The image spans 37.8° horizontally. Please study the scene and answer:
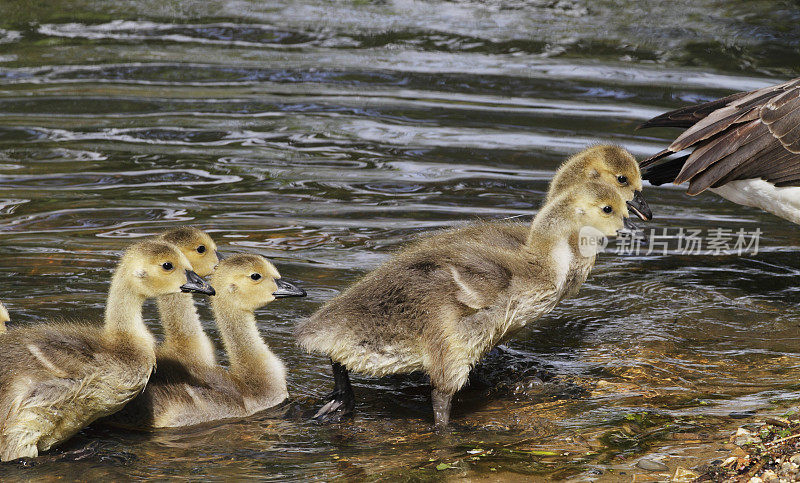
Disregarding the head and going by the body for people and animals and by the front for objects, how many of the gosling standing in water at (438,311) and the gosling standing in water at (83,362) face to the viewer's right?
2

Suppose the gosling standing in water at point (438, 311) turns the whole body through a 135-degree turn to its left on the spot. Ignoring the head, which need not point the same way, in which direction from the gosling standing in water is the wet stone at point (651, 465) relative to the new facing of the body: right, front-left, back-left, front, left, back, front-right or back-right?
back

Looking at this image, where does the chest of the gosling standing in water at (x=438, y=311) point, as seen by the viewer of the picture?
to the viewer's right

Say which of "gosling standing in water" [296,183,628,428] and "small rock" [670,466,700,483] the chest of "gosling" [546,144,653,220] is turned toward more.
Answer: the small rock

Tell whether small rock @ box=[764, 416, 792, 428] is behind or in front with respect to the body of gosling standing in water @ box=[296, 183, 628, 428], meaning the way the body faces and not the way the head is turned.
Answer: in front

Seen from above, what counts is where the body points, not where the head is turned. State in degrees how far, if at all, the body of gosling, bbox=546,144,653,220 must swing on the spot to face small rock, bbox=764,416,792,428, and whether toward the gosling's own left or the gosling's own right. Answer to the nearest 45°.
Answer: approximately 45° to the gosling's own right

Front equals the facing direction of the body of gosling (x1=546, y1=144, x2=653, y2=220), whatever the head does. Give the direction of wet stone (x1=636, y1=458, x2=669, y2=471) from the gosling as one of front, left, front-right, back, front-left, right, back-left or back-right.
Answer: right

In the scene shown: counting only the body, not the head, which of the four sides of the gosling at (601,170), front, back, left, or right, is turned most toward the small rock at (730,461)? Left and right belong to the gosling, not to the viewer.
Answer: right

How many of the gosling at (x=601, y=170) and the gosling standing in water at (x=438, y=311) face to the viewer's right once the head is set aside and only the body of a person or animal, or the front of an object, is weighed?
2

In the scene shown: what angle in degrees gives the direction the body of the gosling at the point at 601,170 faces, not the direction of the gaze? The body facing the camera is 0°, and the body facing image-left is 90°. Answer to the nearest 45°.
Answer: approximately 270°

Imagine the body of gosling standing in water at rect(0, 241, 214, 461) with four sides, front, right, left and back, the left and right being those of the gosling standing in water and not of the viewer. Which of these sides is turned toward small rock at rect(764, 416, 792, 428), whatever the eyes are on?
front

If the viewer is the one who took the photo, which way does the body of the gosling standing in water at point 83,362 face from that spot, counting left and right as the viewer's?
facing to the right of the viewer

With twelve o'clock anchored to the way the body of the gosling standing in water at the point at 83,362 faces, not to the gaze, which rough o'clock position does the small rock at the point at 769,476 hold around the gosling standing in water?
The small rock is roughly at 1 o'clock from the gosling standing in water.
